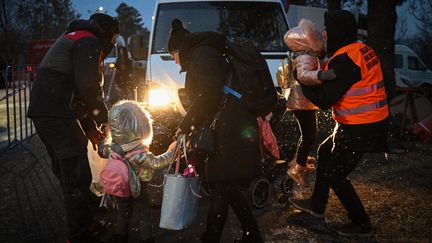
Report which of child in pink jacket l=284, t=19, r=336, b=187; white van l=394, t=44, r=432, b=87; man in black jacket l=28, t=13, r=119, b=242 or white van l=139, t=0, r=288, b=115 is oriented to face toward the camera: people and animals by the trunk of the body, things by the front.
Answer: white van l=139, t=0, r=288, b=115

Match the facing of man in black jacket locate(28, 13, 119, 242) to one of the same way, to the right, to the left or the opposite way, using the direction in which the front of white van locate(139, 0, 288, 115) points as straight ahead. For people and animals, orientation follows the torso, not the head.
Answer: to the left

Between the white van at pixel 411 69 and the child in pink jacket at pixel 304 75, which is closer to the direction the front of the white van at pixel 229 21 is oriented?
the child in pink jacket

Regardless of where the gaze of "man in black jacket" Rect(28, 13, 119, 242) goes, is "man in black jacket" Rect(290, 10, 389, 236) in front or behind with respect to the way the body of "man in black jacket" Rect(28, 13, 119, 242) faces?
in front

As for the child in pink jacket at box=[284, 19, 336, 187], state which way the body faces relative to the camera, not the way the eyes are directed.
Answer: to the viewer's right

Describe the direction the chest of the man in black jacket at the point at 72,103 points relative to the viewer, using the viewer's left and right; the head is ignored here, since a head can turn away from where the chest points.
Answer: facing to the right of the viewer

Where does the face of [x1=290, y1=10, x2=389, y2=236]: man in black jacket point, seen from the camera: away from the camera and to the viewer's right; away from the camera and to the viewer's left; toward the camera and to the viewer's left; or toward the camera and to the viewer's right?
away from the camera and to the viewer's left

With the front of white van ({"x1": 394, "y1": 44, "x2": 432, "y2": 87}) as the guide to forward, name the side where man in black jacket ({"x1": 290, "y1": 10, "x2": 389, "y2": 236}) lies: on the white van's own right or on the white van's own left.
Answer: on the white van's own right
